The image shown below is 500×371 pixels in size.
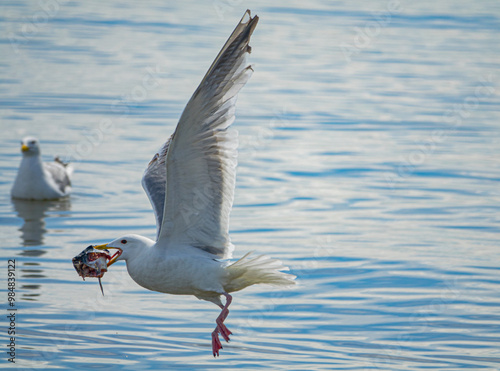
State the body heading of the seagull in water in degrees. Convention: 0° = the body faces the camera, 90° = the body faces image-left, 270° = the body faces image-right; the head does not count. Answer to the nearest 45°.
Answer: approximately 45°

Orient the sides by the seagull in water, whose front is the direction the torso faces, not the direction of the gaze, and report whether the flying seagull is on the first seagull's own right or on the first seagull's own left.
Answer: on the first seagull's own left

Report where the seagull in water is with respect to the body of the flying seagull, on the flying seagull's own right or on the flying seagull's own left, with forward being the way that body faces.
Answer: on the flying seagull's own right

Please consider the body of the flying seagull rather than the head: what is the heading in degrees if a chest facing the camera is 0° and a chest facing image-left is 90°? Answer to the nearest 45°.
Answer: approximately 90°
